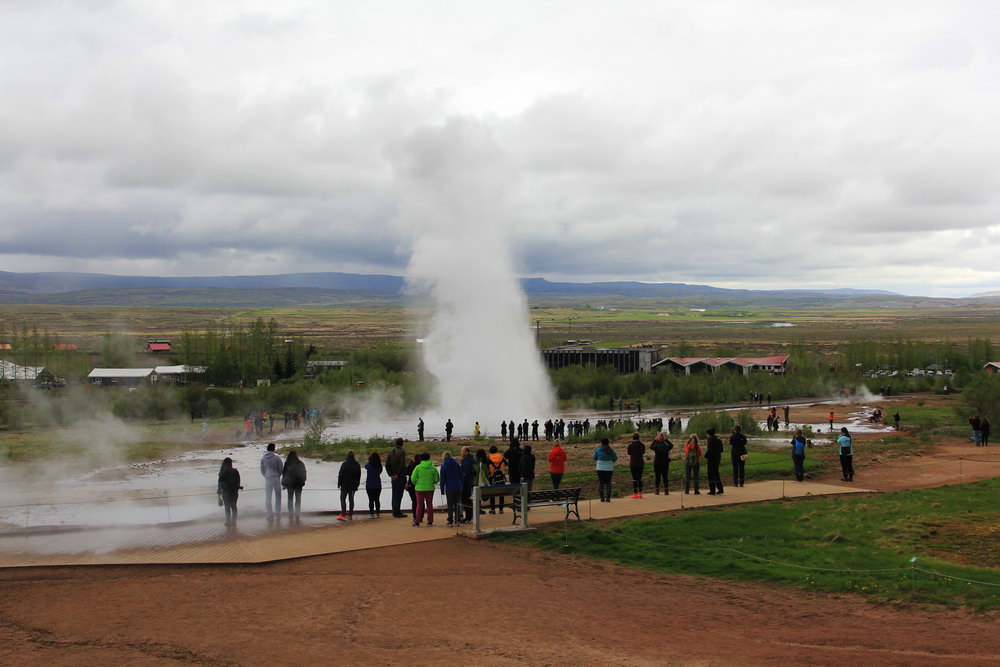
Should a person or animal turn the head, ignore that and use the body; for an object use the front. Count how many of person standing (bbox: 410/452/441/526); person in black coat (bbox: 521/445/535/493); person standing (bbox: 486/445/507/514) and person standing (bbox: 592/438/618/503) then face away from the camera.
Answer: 4

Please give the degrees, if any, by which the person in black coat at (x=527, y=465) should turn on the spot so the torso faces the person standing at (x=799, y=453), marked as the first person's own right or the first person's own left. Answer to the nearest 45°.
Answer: approximately 45° to the first person's own right

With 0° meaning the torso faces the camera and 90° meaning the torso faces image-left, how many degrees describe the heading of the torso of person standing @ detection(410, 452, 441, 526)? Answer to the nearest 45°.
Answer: approximately 180°

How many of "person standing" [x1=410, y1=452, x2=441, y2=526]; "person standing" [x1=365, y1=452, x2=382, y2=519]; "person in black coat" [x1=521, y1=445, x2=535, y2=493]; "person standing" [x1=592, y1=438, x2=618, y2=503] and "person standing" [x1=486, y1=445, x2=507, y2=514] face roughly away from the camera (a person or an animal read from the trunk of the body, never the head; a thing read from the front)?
5

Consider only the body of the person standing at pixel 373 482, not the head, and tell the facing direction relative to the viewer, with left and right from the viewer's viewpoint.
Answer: facing away from the viewer

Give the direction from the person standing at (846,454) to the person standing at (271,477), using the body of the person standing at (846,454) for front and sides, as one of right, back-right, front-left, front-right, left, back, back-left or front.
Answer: left

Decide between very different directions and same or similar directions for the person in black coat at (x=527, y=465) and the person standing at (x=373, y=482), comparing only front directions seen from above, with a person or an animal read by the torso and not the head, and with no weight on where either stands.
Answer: same or similar directions

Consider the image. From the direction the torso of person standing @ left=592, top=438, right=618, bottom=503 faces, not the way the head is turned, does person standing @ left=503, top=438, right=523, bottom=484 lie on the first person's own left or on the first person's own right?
on the first person's own left

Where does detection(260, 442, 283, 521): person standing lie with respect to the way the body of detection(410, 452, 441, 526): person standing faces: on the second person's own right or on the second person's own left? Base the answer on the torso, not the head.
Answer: on the second person's own left

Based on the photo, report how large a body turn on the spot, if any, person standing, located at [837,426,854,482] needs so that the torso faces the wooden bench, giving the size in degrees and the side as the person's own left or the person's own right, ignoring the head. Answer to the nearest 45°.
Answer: approximately 90° to the person's own left

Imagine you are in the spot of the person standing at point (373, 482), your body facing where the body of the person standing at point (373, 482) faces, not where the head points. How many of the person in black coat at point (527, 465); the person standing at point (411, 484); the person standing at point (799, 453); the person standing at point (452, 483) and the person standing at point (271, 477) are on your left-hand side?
1

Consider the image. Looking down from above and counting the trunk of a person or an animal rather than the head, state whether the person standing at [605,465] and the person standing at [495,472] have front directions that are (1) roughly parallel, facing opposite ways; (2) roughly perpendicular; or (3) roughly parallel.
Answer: roughly parallel

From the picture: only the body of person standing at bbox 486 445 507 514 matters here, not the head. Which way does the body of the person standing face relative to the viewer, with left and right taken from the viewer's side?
facing away from the viewer

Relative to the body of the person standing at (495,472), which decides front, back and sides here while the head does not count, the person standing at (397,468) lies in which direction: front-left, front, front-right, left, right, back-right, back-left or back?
left

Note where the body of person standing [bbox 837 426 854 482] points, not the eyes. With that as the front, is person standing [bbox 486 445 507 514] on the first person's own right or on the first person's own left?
on the first person's own left

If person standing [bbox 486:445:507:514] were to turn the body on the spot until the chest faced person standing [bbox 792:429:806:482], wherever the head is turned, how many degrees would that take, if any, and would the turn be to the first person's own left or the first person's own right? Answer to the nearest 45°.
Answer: approximately 45° to the first person's own right

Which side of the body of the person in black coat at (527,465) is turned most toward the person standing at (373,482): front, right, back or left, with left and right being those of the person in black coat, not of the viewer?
left

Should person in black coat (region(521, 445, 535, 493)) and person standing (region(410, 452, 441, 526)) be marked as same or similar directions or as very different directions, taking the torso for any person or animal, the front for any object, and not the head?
same or similar directions

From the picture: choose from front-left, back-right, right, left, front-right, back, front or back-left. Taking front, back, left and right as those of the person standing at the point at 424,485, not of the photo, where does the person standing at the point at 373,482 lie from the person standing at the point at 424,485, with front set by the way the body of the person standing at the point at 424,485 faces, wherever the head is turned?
front-left
